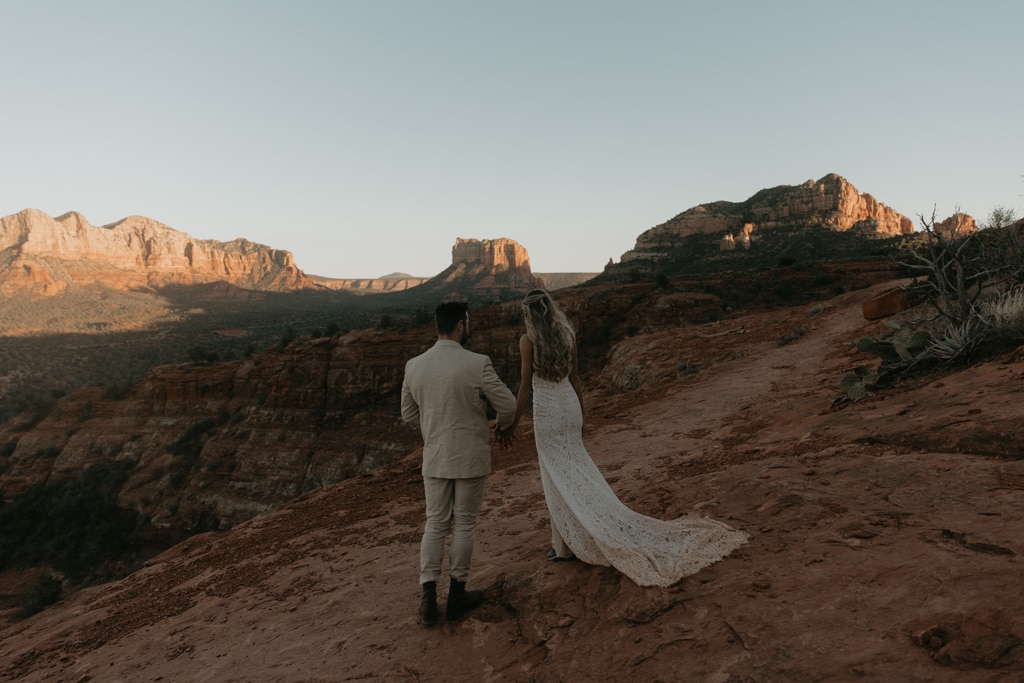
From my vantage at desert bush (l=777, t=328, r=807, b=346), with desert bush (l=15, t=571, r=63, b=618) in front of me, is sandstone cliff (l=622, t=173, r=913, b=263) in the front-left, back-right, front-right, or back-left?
back-right

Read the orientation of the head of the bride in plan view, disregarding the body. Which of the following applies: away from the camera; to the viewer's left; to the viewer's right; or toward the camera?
away from the camera

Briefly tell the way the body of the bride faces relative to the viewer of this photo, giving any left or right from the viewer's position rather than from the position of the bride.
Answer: facing away from the viewer and to the left of the viewer

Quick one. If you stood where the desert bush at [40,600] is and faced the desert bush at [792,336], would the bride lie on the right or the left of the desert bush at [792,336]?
right

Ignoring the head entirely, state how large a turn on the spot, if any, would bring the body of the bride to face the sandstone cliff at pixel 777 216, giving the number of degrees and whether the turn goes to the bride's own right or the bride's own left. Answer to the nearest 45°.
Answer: approximately 45° to the bride's own right

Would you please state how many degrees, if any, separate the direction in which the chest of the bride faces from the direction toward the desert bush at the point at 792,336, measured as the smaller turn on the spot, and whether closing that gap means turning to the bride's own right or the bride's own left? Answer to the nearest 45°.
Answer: approximately 45° to the bride's own right

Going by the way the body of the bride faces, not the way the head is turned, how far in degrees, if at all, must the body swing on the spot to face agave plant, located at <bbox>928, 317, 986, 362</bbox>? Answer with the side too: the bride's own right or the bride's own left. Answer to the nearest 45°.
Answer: approximately 90° to the bride's own right

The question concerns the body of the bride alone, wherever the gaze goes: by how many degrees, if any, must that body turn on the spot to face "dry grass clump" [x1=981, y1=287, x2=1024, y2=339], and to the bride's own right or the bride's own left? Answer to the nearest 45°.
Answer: approximately 90° to the bride's own right

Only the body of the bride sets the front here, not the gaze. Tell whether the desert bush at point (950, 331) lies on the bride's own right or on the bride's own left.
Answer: on the bride's own right
